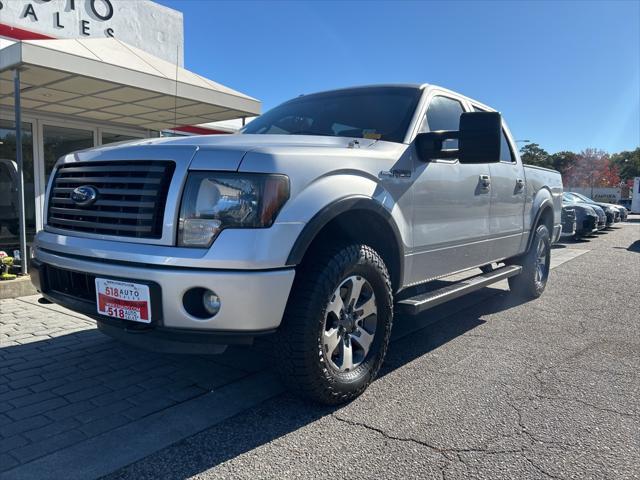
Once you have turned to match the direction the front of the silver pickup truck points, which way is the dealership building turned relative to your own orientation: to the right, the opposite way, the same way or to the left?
to the left

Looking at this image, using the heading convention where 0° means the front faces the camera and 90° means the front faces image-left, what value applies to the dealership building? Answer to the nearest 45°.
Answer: approximately 315°

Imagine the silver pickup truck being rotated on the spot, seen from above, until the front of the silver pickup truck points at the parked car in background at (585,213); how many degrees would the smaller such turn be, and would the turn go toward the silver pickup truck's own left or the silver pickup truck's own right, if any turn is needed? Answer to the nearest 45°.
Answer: approximately 180°

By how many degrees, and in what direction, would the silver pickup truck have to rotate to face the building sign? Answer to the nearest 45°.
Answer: approximately 90° to its right

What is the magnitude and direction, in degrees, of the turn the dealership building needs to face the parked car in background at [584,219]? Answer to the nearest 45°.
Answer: approximately 45° to its left

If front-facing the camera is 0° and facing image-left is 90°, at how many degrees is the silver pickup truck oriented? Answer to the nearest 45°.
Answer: approximately 45°

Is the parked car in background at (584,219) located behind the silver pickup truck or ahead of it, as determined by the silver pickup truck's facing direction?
behind

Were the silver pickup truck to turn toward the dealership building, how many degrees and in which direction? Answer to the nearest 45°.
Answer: approximately 90° to its right

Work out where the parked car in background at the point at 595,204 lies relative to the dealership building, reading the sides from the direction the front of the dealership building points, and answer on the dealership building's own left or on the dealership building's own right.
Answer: on the dealership building's own left

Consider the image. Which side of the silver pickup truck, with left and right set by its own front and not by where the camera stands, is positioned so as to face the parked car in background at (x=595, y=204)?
back

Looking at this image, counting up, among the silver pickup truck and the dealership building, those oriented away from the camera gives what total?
0

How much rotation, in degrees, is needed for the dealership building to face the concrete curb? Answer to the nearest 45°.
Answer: approximately 45° to its right
